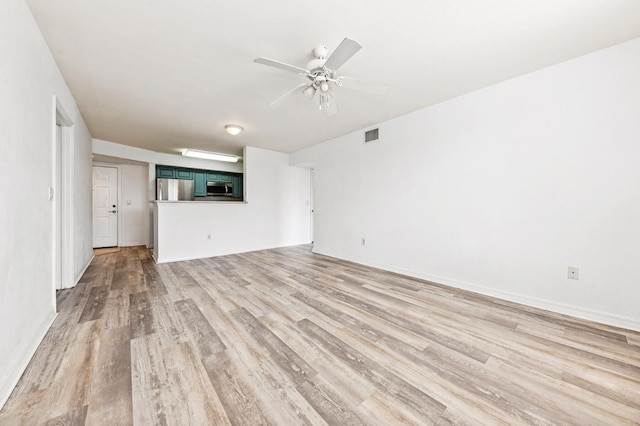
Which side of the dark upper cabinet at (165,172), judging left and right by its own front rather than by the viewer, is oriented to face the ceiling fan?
front

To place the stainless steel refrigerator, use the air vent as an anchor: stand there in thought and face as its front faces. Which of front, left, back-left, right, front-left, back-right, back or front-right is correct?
front-right

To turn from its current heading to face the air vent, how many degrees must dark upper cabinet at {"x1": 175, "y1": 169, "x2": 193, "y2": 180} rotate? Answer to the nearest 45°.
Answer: approximately 45° to its left

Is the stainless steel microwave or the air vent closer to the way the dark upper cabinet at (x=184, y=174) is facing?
the air vent

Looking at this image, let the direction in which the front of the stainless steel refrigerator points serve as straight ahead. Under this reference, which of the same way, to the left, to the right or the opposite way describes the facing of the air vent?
to the right

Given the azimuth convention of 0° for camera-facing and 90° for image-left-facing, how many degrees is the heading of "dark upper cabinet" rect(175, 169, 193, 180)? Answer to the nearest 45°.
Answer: approximately 0°

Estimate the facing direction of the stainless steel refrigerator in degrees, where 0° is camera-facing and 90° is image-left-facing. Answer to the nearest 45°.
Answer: approximately 0°

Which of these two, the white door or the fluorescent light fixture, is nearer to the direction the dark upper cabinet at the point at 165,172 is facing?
the fluorescent light fixture

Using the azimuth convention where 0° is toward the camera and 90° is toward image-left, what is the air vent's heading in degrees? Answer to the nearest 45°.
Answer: approximately 45°
